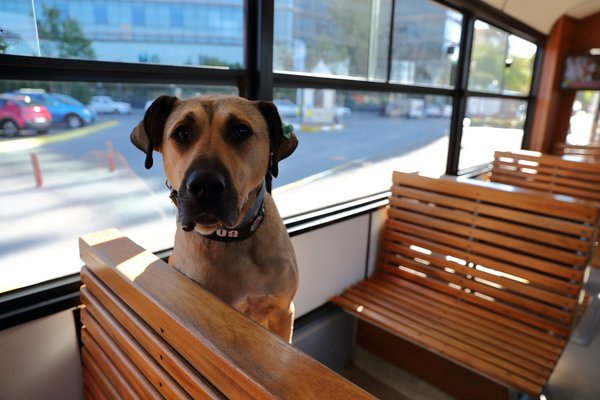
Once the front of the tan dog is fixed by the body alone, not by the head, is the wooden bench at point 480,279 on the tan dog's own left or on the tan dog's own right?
on the tan dog's own left

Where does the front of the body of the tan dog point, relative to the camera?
toward the camera

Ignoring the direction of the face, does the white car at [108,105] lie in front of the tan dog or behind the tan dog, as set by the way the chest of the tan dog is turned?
behind

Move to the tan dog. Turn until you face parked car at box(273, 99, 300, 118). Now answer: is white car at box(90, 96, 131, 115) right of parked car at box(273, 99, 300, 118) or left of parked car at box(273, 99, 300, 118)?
left

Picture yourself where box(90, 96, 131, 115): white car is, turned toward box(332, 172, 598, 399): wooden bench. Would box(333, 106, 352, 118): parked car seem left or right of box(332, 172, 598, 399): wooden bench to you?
left

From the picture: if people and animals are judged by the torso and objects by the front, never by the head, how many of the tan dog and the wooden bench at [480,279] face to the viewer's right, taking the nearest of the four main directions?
0

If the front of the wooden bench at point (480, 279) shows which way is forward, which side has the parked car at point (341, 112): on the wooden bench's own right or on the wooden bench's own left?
on the wooden bench's own right

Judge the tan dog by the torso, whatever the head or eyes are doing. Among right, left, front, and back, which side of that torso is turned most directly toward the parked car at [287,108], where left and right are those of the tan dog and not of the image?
back

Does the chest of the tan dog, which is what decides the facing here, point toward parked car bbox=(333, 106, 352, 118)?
no
